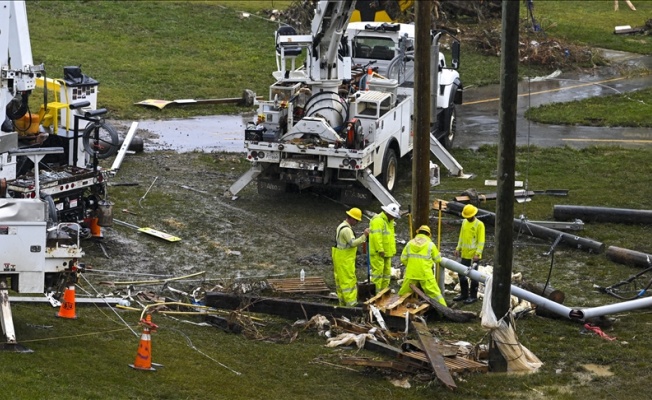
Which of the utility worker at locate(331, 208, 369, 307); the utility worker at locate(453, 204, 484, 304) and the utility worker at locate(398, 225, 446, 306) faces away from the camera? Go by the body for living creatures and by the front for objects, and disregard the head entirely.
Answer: the utility worker at locate(398, 225, 446, 306)

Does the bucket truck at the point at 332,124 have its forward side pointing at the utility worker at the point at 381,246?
no

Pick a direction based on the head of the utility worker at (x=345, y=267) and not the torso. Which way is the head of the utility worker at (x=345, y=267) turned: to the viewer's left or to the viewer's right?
to the viewer's right

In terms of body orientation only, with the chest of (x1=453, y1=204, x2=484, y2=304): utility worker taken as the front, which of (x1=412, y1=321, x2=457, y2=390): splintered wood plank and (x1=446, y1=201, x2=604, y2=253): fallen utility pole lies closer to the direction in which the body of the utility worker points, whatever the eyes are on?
the splintered wood plank

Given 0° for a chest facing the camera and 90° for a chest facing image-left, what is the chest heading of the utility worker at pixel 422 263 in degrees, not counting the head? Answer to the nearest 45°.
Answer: approximately 180°

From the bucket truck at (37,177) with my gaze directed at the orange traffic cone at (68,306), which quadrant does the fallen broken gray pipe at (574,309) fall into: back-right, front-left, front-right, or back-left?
front-left

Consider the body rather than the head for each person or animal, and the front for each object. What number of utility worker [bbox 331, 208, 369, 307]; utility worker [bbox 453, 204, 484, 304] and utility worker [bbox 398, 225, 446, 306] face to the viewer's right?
1

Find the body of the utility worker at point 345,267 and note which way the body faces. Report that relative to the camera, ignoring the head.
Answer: to the viewer's right

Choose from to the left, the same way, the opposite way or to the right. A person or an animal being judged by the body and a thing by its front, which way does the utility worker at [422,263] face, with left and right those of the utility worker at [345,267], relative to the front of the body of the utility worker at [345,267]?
to the left

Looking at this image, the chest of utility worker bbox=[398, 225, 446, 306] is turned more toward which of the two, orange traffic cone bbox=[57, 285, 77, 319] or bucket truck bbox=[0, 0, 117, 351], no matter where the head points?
the bucket truck

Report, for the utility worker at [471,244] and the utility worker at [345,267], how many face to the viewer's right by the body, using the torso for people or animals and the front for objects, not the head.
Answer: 1

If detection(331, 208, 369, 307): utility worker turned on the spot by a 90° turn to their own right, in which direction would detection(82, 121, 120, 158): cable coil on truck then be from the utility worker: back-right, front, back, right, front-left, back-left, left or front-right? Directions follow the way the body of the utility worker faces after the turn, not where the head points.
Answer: back-right

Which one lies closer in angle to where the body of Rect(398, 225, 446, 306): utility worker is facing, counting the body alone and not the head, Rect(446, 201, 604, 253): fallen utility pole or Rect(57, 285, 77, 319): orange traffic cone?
the fallen utility pole

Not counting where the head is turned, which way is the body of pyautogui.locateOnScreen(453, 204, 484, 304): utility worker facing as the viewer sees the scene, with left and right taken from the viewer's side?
facing the viewer and to the left of the viewer

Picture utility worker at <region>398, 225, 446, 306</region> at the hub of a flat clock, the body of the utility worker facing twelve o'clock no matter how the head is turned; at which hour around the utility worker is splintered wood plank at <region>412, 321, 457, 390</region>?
The splintered wood plank is roughly at 6 o'clock from the utility worker.

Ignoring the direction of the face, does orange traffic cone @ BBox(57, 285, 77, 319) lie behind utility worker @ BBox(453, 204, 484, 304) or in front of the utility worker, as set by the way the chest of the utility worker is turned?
in front

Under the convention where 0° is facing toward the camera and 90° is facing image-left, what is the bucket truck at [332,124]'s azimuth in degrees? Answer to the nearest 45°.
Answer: approximately 225°

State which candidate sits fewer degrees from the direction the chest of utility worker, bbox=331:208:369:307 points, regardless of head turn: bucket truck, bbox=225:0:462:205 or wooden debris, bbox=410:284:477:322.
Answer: the wooden debris

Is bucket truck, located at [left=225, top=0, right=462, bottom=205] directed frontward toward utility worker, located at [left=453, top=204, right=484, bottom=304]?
no
